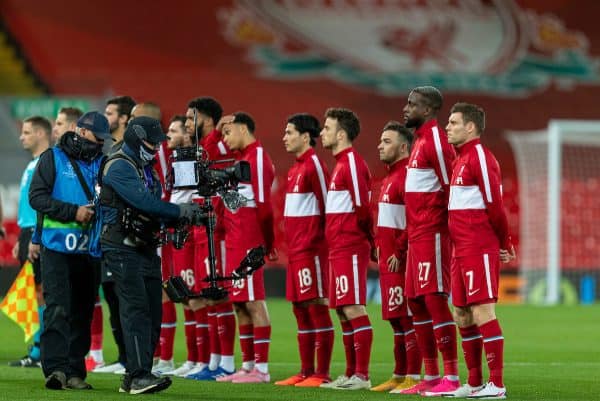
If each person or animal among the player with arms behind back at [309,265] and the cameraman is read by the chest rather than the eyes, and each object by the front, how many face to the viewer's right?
1

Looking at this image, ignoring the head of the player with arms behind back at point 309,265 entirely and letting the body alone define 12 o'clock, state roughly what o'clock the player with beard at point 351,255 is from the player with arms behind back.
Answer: The player with beard is roughly at 9 o'clock from the player with arms behind back.

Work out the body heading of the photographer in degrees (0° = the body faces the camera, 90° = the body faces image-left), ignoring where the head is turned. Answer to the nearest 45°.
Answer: approximately 315°

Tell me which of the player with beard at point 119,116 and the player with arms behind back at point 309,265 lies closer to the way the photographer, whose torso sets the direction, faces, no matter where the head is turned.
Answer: the player with arms behind back

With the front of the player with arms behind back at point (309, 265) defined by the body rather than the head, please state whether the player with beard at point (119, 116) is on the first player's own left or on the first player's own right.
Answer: on the first player's own right

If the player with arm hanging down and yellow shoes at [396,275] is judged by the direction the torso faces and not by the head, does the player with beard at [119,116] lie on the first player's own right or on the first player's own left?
on the first player's own right

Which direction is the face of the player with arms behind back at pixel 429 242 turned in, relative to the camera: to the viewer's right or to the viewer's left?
to the viewer's left

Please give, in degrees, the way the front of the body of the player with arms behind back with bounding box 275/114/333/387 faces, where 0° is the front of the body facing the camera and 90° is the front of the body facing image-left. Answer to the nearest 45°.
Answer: approximately 45°

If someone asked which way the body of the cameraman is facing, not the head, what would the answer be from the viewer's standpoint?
to the viewer's right

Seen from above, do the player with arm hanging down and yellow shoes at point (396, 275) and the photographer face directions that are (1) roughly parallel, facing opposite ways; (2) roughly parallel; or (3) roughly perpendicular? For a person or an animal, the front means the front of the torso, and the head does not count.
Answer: roughly perpendicular

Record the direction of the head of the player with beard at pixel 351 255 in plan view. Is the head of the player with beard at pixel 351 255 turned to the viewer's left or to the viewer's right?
to the viewer's left
